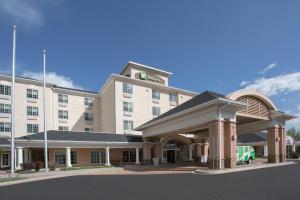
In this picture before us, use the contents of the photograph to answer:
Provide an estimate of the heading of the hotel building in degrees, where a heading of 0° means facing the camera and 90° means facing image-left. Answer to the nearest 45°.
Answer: approximately 315°
